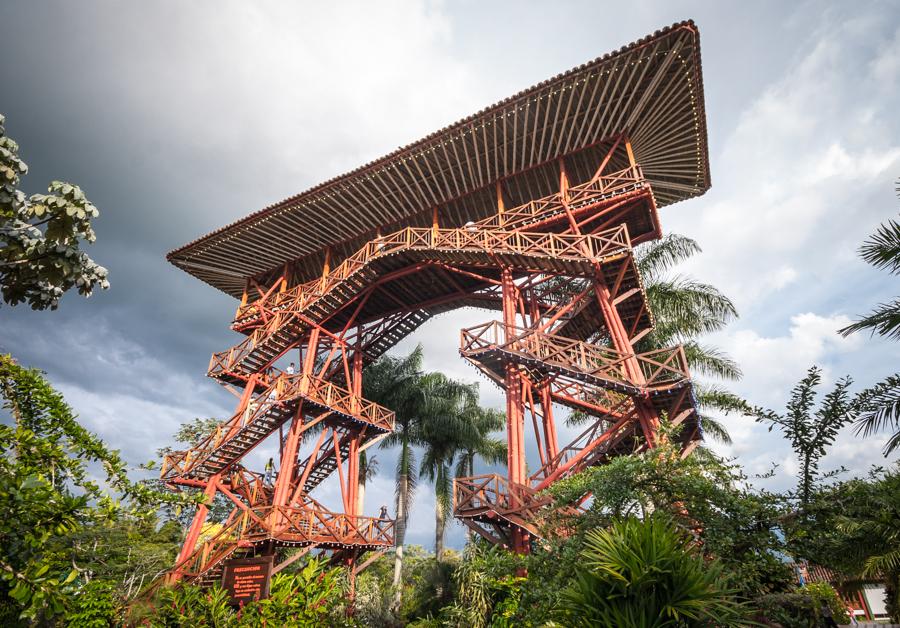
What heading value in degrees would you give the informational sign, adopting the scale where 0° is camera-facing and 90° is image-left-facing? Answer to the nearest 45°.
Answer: approximately 0°

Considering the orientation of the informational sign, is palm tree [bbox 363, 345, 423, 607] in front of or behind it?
behind

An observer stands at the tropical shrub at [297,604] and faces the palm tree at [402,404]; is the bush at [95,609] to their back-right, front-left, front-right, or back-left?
back-left

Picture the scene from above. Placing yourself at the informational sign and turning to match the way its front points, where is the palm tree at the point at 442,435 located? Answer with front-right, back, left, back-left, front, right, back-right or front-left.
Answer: back-left

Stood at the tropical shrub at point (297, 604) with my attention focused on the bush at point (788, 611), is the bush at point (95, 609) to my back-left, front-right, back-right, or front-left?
back-right

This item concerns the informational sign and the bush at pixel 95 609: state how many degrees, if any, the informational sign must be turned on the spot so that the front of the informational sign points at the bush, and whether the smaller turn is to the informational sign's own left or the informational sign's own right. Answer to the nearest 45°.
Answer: approximately 45° to the informational sign's own right
